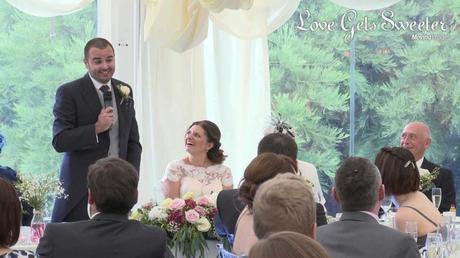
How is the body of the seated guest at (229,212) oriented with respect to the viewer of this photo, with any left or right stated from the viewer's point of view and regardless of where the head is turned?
facing away from the viewer

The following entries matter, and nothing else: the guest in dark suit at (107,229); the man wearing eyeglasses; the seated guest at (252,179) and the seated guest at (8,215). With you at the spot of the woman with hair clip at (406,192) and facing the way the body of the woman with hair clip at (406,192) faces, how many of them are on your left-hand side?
3

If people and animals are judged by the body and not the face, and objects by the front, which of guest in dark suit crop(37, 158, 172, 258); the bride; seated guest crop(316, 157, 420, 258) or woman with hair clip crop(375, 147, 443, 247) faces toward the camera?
the bride

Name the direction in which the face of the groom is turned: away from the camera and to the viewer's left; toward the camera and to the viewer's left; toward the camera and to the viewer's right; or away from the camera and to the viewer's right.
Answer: toward the camera and to the viewer's right

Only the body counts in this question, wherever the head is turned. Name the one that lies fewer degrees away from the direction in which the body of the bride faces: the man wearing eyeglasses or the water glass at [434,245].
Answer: the water glass

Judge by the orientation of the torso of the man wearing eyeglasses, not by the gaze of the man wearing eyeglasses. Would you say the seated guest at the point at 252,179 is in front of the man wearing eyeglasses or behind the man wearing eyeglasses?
in front

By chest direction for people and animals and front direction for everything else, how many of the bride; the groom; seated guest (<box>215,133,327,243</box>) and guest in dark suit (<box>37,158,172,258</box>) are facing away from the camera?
2

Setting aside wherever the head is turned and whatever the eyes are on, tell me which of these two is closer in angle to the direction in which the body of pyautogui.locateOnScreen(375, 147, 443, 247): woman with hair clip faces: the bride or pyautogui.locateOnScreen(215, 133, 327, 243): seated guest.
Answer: the bride

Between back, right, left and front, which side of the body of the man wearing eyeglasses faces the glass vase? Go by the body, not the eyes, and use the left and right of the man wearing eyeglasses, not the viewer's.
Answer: front

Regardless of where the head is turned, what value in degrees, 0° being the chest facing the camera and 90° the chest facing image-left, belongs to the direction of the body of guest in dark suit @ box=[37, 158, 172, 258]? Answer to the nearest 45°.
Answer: approximately 180°

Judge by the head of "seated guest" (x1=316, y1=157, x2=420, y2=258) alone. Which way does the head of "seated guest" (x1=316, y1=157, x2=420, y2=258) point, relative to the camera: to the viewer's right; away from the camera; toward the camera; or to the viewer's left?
away from the camera

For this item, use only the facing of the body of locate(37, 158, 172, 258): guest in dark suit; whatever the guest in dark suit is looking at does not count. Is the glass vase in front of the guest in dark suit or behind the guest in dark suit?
in front

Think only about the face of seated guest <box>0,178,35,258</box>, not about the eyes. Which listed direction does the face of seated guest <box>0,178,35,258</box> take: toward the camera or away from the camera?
away from the camera
